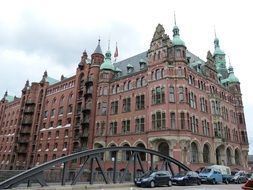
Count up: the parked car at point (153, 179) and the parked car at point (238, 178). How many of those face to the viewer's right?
0

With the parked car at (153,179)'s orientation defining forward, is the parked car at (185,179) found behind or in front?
behind

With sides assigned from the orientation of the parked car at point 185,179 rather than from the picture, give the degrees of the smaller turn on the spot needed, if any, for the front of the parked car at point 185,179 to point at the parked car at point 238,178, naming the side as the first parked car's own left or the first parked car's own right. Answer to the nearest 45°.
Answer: approximately 180°

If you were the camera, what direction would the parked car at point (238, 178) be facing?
facing the viewer and to the left of the viewer
